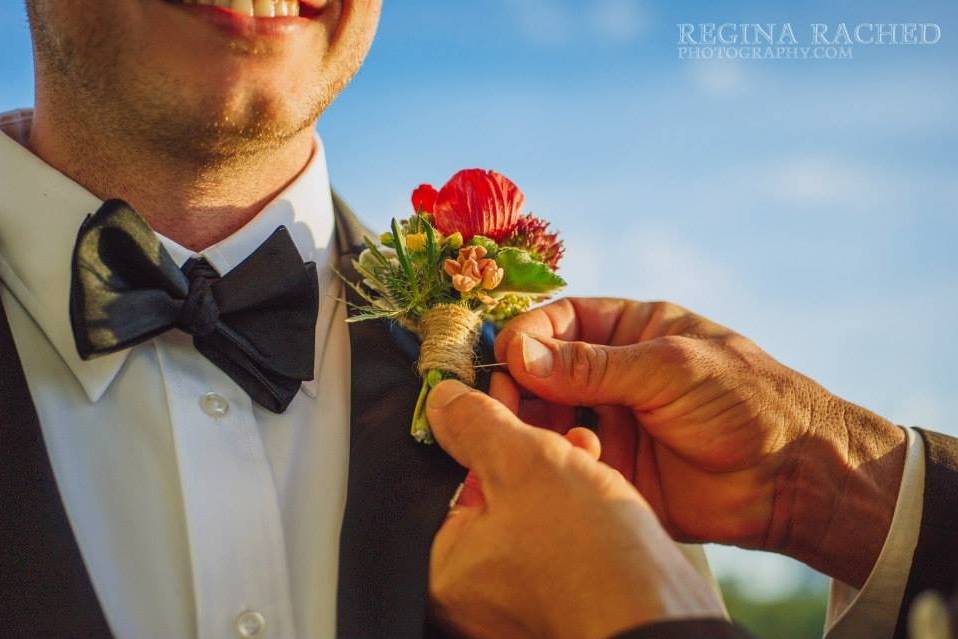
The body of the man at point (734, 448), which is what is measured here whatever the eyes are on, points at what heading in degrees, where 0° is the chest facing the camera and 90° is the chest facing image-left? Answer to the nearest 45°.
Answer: approximately 90°

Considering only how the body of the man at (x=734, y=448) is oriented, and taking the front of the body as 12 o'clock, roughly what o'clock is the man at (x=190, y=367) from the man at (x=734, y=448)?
the man at (x=190, y=367) is roughly at 11 o'clock from the man at (x=734, y=448).
